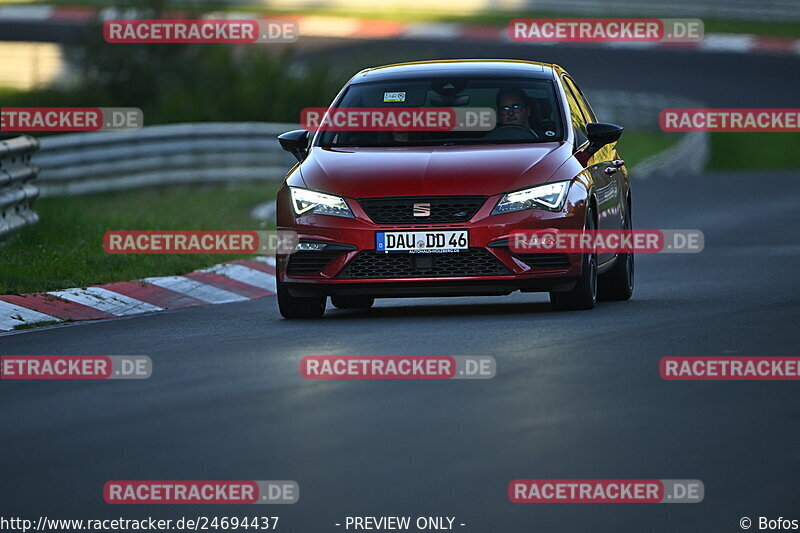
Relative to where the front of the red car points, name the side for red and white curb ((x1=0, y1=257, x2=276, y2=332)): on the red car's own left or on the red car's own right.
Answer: on the red car's own right

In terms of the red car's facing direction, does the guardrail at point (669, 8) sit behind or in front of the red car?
behind

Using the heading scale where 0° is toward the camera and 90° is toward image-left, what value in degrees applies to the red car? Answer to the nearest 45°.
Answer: approximately 0°
